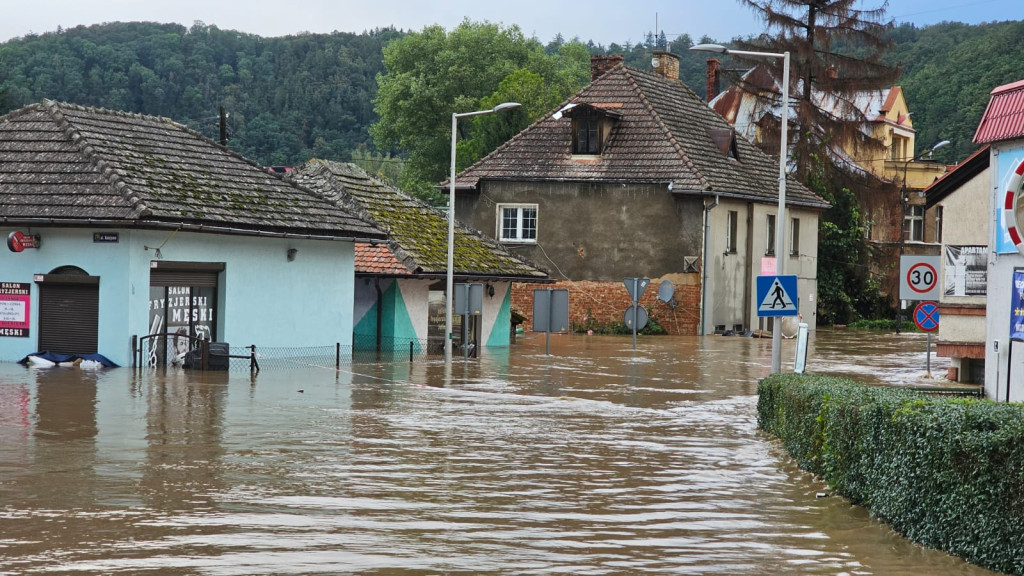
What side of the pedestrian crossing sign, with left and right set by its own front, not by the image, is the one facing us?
front

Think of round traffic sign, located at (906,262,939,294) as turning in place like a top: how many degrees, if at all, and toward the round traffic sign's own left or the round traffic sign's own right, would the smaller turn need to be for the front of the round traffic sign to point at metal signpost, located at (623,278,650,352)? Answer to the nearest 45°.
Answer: approximately 135° to the round traffic sign's own right

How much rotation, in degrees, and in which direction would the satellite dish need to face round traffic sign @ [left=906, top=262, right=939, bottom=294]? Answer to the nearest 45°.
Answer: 0° — it already faces it

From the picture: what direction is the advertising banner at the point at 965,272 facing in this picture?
toward the camera

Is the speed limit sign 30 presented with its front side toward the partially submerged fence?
no

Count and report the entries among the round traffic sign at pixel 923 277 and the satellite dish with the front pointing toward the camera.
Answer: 2

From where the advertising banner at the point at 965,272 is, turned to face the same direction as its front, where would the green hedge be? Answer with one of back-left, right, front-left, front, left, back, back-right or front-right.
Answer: front

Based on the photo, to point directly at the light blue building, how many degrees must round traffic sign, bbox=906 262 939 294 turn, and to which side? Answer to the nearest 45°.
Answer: approximately 90° to its right

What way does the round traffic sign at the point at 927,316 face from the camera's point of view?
toward the camera

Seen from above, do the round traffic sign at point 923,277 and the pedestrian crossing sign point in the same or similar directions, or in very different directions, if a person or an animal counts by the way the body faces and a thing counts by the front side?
same or similar directions

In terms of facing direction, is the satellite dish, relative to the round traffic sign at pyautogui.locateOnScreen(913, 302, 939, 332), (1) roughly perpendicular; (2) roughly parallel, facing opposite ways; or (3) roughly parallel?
roughly parallel

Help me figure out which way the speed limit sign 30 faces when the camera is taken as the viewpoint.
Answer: facing the viewer

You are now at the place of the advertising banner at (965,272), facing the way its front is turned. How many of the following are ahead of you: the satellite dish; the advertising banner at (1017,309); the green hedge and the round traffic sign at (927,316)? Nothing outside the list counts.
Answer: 2
